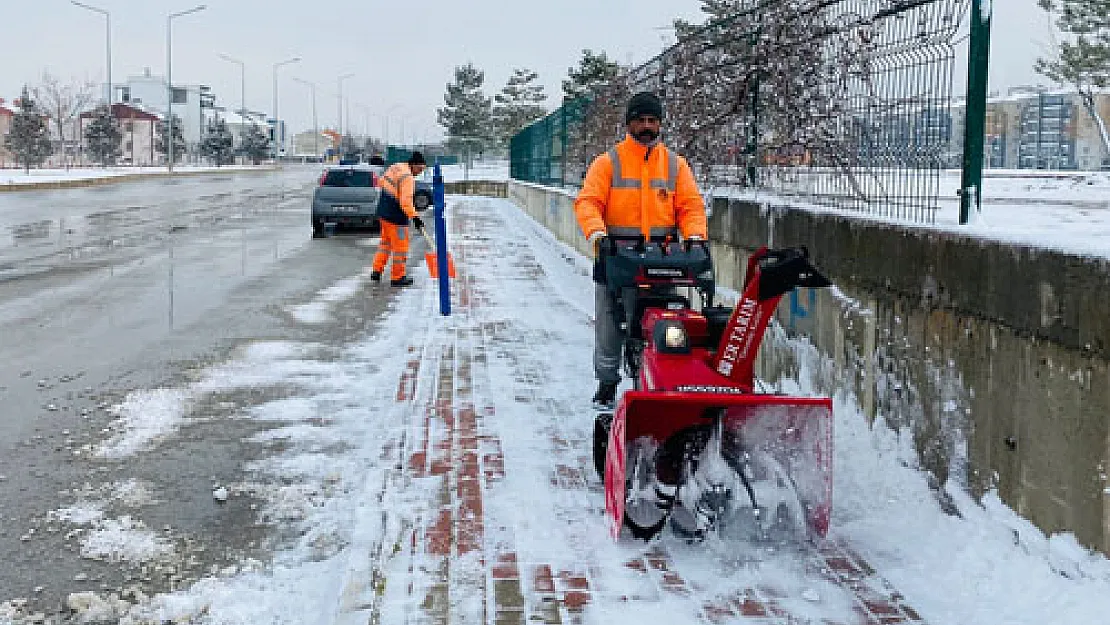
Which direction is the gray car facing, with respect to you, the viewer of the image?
facing away from the viewer

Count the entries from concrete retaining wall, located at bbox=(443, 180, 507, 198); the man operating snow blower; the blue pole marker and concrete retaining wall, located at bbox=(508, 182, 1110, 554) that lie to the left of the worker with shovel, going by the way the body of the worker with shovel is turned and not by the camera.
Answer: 1

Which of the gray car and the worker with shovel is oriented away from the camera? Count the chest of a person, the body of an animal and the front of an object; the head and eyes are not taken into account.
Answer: the gray car

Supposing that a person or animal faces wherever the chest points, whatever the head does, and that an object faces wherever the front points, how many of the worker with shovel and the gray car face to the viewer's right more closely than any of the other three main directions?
1

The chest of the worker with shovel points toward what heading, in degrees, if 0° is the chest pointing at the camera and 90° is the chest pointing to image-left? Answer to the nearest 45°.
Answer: approximately 270°

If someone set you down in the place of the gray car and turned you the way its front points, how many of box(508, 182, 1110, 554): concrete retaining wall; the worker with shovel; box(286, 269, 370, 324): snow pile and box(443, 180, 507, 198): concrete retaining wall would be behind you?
3

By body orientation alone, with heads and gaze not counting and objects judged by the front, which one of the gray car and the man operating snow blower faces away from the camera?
the gray car

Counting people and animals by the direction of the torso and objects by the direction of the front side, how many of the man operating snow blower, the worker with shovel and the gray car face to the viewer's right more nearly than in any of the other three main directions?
1

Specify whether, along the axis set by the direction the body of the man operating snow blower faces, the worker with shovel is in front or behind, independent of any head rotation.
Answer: behind

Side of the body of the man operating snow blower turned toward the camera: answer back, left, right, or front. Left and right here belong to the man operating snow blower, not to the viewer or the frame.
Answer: front

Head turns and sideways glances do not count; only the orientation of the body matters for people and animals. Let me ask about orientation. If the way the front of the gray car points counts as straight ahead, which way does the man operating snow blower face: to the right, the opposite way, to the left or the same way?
the opposite way

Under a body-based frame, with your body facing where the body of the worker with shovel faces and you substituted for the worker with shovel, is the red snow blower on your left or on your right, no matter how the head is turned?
on your right

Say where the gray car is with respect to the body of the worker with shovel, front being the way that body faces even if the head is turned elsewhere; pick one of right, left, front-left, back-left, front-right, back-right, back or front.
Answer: left

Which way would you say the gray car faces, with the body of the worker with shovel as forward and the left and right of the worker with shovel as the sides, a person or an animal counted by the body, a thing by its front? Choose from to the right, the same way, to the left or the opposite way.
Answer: to the left

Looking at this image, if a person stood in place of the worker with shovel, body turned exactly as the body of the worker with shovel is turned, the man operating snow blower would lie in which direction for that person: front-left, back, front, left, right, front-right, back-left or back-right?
right
